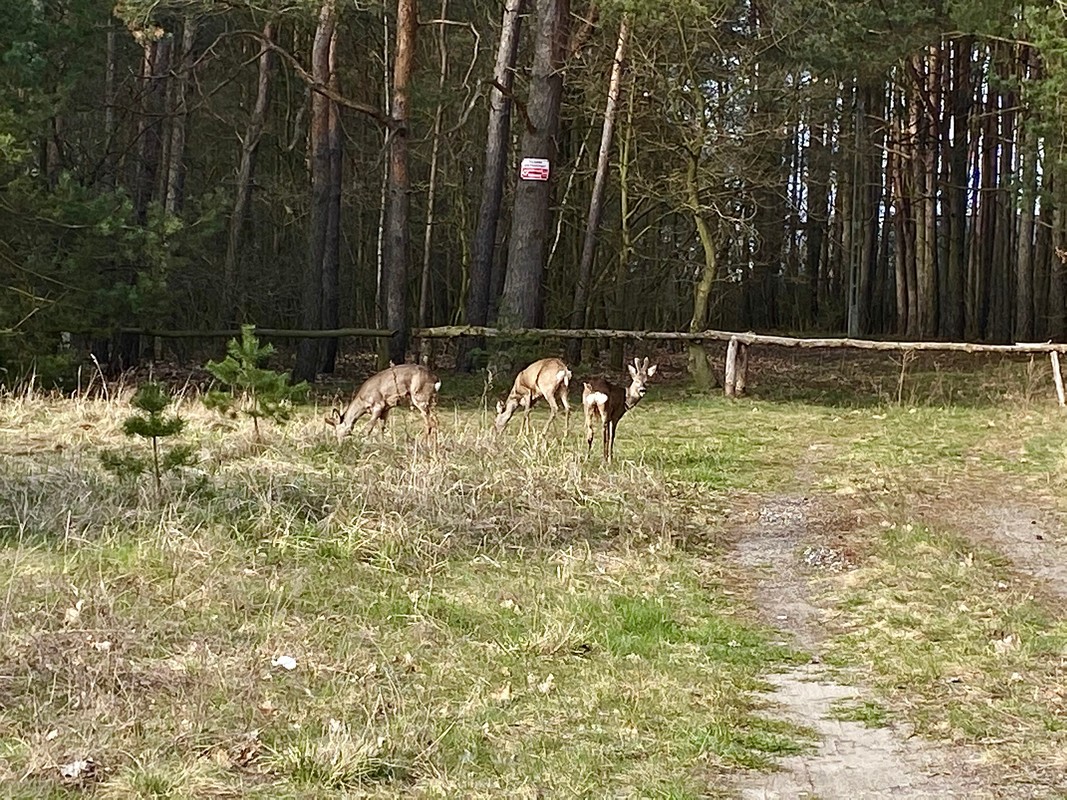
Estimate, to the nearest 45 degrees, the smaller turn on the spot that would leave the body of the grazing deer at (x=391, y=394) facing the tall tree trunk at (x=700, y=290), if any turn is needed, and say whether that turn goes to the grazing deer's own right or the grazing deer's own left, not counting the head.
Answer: approximately 135° to the grazing deer's own right

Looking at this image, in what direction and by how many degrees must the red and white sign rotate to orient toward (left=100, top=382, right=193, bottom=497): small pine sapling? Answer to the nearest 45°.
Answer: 0° — it already faces it

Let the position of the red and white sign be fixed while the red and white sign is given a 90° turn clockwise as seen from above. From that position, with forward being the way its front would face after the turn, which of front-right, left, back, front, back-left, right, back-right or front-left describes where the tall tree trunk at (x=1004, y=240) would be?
back-right

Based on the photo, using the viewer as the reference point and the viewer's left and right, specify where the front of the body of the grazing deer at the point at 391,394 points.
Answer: facing to the left of the viewer

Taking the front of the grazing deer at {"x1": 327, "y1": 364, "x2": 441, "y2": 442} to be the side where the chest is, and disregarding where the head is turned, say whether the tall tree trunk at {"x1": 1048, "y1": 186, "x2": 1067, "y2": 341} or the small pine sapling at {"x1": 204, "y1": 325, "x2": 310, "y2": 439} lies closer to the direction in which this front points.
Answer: the small pine sapling

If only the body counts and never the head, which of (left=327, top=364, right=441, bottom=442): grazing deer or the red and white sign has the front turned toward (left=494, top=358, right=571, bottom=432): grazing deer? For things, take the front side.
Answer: the red and white sign

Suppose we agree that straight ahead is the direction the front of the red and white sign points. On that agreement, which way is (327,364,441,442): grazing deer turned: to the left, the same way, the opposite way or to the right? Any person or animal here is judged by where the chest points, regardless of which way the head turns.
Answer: to the right

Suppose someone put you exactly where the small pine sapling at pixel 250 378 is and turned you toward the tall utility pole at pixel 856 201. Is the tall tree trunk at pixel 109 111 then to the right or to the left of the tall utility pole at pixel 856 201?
left

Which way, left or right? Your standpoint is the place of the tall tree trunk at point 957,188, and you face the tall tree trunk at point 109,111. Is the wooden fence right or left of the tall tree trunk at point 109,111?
left

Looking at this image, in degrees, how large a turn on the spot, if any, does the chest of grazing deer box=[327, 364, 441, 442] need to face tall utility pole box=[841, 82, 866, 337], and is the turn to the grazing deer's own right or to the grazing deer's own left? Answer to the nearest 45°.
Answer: approximately 135° to the grazing deer's own right

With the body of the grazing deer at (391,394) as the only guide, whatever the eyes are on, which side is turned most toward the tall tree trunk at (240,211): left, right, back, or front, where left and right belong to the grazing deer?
right

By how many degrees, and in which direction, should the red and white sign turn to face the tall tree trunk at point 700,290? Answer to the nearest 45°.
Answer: approximately 90° to its left
